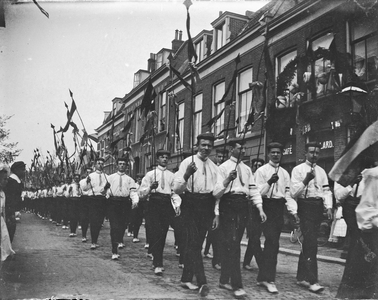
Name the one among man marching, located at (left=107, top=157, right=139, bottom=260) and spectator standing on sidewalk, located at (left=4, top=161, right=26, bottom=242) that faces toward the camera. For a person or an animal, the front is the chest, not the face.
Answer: the man marching

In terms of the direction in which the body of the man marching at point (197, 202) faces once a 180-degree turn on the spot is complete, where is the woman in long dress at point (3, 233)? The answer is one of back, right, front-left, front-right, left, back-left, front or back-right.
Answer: front-left

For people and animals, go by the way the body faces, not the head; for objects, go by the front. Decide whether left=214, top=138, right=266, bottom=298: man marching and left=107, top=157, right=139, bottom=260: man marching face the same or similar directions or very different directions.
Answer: same or similar directions

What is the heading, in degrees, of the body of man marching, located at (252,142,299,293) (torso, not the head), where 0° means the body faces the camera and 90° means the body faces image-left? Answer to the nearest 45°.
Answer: approximately 315°

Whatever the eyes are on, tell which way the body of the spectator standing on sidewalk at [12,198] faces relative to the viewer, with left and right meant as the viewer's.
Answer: facing to the right of the viewer

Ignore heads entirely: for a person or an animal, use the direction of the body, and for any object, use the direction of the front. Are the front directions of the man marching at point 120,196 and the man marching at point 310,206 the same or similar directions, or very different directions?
same or similar directions

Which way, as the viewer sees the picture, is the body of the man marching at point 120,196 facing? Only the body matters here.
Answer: toward the camera

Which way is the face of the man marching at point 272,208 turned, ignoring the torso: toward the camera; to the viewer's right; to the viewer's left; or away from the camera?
toward the camera

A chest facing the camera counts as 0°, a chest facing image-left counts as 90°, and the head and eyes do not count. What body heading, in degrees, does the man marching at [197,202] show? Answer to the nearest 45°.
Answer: approximately 315°

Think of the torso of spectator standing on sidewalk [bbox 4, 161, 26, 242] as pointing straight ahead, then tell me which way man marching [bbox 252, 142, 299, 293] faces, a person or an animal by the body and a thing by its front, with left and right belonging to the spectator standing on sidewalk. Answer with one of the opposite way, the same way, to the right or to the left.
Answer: to the right

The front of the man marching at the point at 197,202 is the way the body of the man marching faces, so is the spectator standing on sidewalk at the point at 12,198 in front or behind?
behind

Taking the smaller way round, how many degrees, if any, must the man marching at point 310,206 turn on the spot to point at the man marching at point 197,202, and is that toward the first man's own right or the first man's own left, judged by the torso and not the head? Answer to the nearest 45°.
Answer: approximately 90° to the first man's own right

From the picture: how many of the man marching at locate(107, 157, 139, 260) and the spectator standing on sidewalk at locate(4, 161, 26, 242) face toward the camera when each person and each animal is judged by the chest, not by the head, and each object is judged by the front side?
1

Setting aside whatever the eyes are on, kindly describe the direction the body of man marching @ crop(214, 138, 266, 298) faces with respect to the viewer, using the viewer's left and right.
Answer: facing the viewer and to the right of the viewer

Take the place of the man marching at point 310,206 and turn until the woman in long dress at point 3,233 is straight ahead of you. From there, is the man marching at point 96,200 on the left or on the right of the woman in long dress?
right

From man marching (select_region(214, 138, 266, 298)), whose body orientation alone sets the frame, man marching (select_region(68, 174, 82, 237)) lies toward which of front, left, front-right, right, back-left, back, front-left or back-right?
back

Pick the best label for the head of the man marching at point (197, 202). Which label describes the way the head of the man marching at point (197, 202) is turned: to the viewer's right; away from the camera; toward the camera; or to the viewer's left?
toward the camera

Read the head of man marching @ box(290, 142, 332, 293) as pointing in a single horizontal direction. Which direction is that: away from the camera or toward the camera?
toward the camera

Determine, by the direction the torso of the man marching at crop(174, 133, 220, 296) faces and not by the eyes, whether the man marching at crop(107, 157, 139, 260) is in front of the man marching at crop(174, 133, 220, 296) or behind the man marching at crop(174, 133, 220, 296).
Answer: behind
